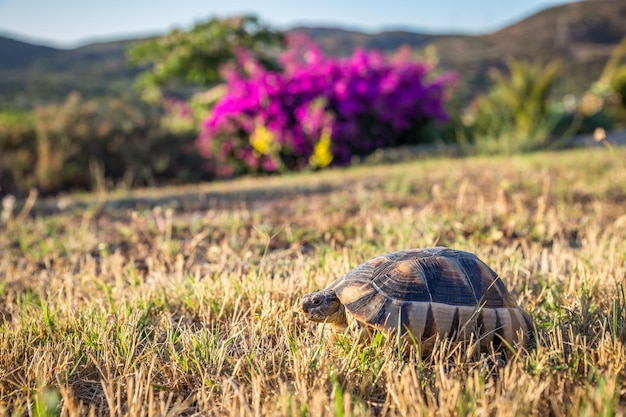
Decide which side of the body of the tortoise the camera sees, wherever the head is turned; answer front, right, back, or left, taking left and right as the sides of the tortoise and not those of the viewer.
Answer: left

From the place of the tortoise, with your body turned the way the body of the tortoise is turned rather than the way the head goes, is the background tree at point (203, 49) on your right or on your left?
on your right

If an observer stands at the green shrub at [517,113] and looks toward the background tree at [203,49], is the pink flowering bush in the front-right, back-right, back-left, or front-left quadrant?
front-left

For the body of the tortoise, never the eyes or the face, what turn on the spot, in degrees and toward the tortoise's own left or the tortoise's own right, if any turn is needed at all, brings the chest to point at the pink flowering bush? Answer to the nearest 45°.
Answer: approximately 90° to the tortoise's own right

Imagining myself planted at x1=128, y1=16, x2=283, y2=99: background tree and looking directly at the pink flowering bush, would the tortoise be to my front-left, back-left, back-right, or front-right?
front-right

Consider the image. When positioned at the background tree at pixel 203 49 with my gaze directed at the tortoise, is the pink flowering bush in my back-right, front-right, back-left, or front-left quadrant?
front-left

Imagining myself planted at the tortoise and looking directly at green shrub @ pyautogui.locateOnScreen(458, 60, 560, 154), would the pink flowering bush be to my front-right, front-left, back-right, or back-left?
front-left

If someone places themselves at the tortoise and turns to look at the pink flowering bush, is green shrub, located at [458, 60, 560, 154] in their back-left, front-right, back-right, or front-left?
front-right

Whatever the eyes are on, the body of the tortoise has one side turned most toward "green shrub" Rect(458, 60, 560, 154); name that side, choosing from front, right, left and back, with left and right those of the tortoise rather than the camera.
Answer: right

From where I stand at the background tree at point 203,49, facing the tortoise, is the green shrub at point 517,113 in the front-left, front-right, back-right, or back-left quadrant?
front-left
